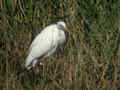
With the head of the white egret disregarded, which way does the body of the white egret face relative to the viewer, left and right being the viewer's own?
facing to the right of the viewer
